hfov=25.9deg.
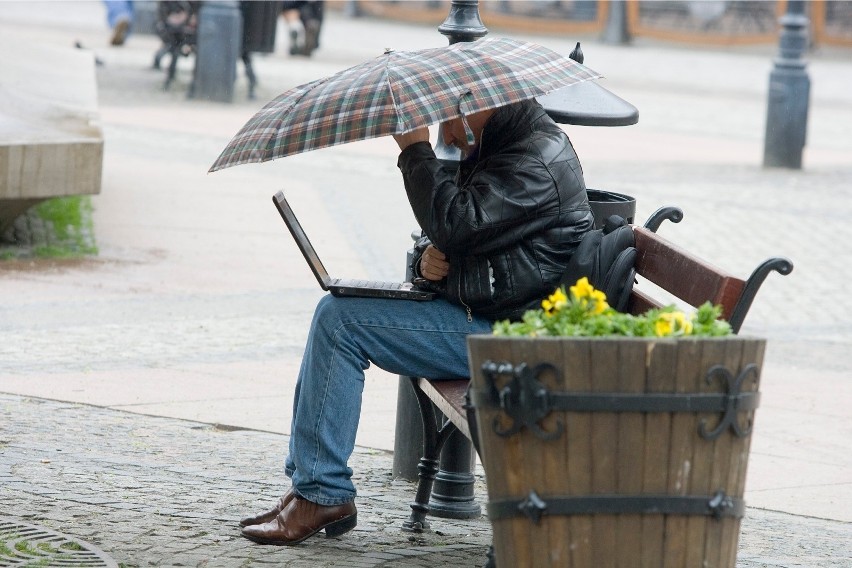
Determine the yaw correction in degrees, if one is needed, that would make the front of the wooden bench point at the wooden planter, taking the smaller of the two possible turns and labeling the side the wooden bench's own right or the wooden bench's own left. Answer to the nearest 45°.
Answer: approximately 45° to the wooden bench's own left

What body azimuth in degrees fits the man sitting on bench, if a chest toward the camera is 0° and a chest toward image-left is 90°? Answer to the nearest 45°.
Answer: approximately 90°

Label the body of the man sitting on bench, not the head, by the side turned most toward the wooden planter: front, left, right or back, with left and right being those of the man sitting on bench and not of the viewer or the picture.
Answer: left

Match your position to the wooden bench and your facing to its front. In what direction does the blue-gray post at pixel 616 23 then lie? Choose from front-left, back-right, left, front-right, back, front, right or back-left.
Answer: back-right

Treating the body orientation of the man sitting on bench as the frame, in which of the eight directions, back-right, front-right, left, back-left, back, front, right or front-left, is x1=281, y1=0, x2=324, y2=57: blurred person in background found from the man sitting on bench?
right

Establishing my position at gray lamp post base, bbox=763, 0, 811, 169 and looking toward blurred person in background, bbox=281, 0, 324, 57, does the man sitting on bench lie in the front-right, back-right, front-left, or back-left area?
back-left

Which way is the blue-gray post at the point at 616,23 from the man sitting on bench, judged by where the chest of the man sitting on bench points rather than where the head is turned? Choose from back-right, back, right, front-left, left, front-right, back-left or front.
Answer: right

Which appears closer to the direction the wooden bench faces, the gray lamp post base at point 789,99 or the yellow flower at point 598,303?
the yellow flower

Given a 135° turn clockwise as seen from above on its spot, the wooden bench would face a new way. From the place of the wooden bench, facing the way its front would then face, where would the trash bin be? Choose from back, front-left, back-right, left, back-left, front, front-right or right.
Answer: front

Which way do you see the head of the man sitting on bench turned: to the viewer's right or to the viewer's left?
to the viewer's left

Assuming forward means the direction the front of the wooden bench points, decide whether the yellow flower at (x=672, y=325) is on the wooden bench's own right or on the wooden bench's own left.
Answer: on the wooden bench's own left
